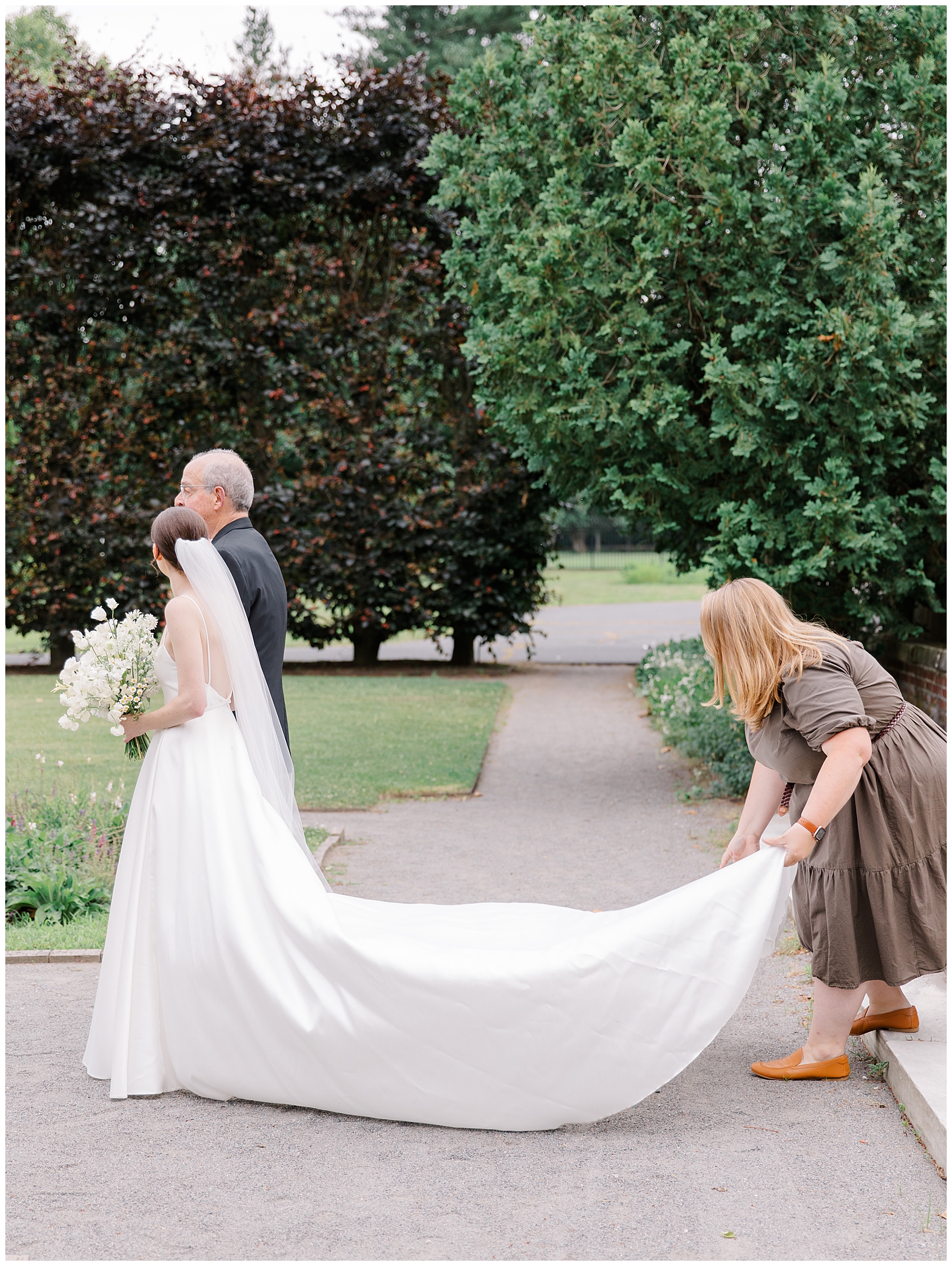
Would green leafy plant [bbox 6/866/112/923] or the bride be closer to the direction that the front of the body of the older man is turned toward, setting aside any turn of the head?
the green leafy plant

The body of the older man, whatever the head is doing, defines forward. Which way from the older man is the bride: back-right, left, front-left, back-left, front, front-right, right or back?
left

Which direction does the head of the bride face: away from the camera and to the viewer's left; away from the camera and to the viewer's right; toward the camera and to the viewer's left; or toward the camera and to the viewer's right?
away from the camera and to the viewer's left

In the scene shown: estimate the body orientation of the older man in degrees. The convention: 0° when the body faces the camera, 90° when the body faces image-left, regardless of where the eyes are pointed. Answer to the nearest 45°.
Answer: approximately 90°

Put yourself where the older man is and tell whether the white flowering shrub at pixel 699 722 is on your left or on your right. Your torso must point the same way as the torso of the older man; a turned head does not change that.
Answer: on your right

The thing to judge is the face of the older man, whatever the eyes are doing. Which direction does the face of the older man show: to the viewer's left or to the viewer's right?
to the viewer's left

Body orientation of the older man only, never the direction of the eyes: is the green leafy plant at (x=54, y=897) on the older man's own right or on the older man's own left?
on the older man's own right

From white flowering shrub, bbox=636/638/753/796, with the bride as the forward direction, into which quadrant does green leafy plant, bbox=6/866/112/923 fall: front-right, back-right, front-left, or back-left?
front-right
